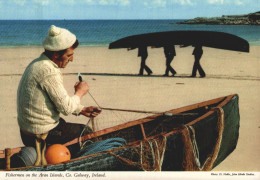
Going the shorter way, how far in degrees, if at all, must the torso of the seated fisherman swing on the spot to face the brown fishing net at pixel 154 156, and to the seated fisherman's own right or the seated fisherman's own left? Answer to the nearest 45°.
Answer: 0° — they already face it

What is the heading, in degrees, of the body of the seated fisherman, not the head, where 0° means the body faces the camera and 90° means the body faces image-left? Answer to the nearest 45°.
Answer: approximately 270°

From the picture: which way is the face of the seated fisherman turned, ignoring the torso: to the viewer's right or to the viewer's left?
to the viewer's right

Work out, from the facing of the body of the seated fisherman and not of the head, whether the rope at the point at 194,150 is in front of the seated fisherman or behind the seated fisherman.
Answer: in front

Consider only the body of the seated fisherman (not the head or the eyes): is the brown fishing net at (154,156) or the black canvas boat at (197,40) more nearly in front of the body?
the brown fishing net

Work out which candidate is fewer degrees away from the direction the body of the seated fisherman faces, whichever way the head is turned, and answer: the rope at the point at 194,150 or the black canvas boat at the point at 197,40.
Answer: the rope

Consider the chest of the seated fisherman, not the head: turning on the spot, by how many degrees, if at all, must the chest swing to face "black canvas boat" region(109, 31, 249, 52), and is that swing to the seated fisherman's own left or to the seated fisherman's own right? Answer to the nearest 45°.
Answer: approximately 45° to the seated fisherman's own left
